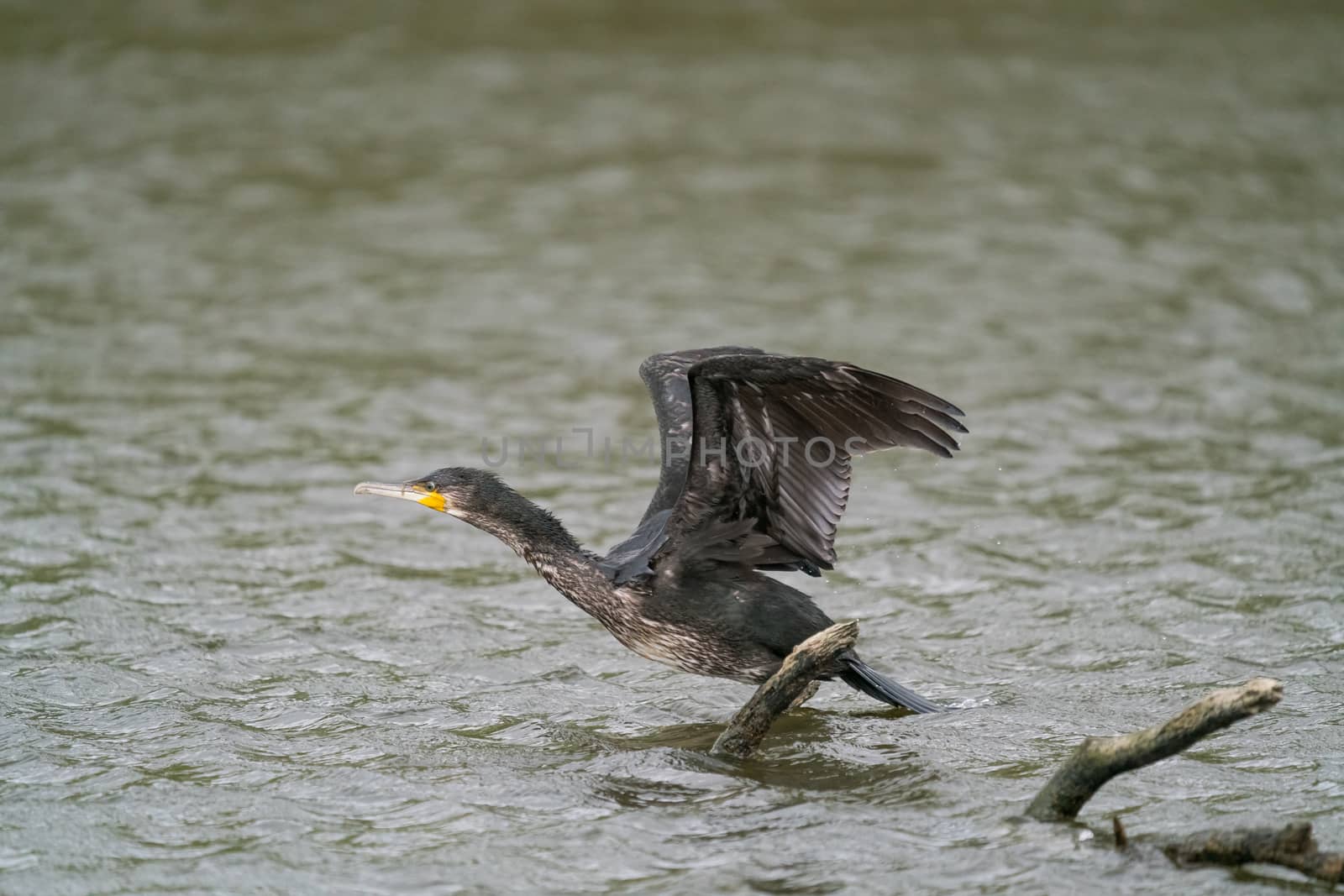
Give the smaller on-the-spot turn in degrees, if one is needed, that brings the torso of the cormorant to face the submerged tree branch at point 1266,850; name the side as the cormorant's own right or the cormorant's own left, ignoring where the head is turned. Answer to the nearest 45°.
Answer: approximately 135° to the cormorant's own left

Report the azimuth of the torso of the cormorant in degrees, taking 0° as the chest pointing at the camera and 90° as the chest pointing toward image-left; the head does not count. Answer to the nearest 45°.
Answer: approximately 90°

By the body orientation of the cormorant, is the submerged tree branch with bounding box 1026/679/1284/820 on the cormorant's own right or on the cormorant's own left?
on the cormorant's own left
